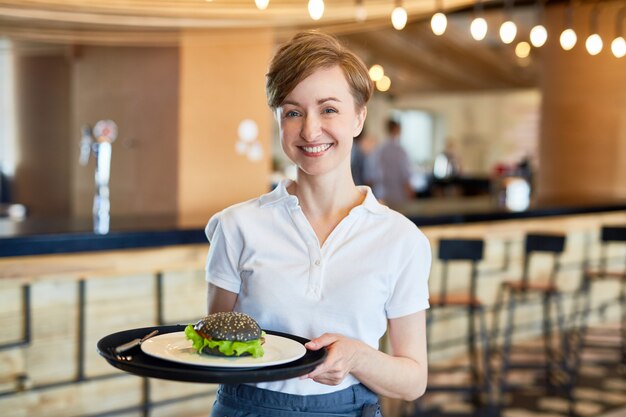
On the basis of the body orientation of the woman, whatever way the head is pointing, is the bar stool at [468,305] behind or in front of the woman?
behind

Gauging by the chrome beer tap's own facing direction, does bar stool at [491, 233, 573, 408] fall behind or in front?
behind

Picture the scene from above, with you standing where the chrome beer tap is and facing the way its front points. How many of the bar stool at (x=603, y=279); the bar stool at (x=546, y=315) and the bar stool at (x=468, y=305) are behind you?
3

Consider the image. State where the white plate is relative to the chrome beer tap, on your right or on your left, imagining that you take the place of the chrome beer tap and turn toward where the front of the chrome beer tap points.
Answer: on your left

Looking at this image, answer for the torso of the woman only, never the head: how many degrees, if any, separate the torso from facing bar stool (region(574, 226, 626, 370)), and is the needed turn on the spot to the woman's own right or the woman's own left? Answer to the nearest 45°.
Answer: approximately 135° to the woman's own left

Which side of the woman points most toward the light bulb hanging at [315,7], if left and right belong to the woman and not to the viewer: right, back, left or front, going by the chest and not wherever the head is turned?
back

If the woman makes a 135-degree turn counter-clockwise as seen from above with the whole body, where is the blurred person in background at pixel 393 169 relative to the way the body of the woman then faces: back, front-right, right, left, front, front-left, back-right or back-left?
front-left

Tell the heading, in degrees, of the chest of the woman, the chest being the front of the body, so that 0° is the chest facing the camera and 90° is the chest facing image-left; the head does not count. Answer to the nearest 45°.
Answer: approximately 0°

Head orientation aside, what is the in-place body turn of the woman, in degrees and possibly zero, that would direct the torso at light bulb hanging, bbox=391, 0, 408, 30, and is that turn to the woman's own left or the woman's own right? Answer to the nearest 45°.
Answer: approximately 180°
